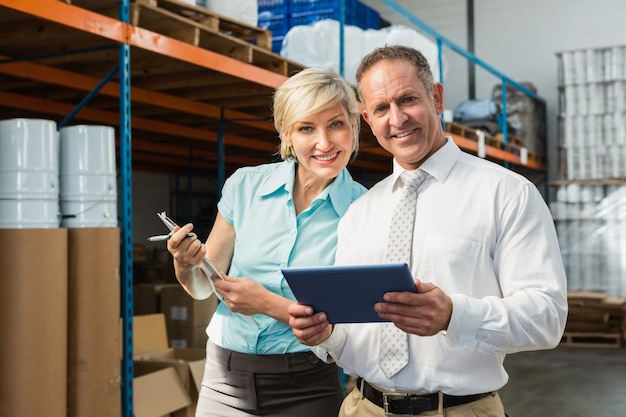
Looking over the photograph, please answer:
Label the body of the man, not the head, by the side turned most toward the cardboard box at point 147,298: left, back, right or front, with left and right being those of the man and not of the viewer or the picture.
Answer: right

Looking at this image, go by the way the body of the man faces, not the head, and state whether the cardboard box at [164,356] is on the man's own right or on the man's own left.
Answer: on the man's own right

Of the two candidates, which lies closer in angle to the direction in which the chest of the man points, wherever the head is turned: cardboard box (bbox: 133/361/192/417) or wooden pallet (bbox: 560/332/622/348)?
the cardboard box

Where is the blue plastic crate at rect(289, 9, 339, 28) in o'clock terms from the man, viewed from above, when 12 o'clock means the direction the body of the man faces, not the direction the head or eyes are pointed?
The blue plastic crate is roughly at 4 o'clock from the man.

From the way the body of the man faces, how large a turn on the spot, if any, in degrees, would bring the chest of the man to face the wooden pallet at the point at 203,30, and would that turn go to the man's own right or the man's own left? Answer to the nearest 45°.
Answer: approximately 90° to the man's own right

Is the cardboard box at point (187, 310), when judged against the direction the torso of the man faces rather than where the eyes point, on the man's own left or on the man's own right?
on the man's own right

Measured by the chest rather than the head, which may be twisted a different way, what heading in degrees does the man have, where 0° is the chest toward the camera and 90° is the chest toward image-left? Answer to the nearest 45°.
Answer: approximately 45°
